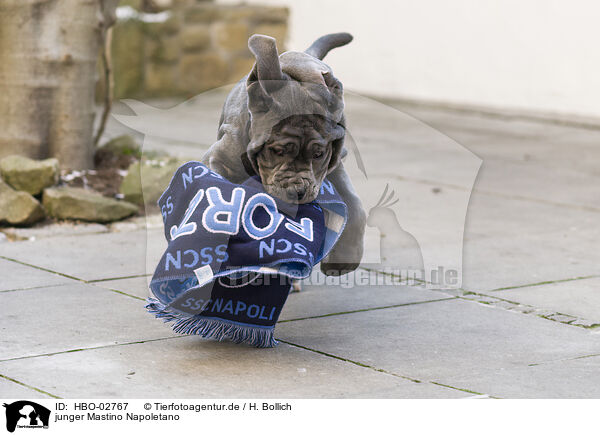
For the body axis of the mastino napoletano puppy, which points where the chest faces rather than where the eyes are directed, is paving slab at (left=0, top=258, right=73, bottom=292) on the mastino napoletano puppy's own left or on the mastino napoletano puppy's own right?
on the mastino napoletano puppy's own right

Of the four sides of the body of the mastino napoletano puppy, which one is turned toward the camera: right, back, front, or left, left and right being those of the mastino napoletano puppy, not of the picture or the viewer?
front

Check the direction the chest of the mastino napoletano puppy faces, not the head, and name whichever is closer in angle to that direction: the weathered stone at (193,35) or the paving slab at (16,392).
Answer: the paving slab

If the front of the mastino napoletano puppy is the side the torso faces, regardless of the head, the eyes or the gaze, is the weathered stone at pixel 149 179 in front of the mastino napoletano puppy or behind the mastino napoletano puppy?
behind

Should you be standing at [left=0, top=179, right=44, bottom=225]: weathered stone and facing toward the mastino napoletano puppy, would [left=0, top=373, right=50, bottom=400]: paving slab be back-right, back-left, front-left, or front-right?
front-right

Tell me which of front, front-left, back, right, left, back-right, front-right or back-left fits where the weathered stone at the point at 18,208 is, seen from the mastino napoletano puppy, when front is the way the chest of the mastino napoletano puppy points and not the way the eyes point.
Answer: back-right

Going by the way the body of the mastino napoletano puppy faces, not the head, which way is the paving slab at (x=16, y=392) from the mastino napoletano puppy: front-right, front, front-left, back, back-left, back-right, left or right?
front-right

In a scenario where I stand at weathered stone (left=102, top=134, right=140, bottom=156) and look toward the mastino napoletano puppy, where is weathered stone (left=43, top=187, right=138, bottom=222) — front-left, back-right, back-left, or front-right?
front-right

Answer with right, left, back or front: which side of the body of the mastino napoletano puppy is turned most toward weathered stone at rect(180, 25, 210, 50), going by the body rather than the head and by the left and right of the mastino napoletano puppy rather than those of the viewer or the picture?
back

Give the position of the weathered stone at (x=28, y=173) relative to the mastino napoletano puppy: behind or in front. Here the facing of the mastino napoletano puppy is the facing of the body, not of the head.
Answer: behind
